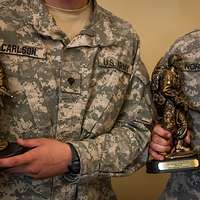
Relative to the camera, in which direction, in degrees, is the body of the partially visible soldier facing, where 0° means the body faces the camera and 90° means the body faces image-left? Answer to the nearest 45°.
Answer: approximately 0°
